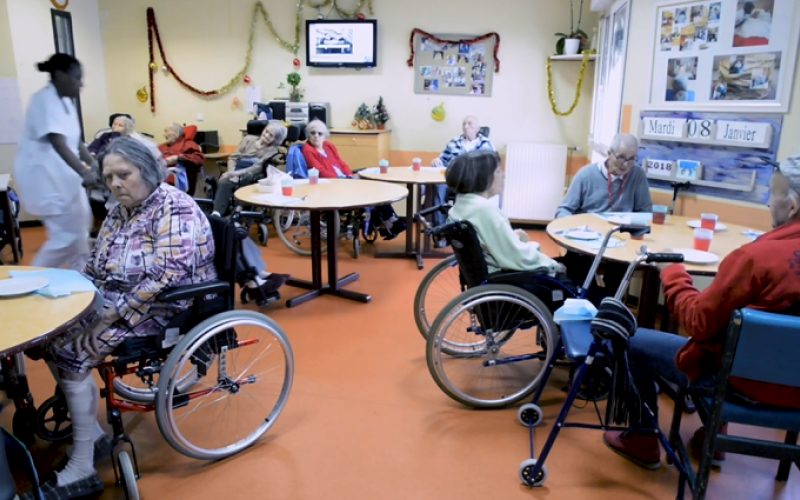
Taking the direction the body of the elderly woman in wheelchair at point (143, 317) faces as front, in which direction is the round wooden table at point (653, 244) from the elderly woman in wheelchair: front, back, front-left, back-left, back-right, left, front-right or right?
back-left

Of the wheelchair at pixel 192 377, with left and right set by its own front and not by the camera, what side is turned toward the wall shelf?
back

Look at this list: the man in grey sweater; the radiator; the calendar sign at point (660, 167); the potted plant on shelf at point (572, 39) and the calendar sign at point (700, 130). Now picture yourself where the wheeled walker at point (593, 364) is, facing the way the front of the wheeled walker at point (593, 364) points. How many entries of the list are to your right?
5

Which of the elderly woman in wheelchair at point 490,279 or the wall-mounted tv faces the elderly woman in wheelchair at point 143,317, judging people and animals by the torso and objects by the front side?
the wall-mounted tv

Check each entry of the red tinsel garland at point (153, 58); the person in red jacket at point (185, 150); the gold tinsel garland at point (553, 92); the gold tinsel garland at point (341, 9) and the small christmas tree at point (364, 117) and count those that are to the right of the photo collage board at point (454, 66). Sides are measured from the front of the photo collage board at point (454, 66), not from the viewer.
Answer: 4

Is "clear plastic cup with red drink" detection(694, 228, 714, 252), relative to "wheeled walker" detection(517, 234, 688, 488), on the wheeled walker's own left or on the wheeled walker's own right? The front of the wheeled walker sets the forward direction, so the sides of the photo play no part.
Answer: on the wheeled walker's own right

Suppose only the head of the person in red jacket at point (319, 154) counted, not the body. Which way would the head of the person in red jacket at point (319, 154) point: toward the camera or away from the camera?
toward the camera

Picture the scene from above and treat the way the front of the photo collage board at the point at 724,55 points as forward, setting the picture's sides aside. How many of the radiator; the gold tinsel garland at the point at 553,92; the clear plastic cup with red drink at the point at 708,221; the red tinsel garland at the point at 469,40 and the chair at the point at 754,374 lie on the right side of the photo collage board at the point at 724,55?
3

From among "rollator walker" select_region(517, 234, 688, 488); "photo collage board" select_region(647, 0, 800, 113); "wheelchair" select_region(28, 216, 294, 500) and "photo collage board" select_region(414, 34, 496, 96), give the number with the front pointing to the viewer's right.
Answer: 0

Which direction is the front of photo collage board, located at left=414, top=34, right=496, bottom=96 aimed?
toward the camera

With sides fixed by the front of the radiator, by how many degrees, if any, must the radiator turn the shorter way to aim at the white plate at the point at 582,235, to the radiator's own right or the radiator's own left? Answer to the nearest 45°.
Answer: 0° — it already faces it

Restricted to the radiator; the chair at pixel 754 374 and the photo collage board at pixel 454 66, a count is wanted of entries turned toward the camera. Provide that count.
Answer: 2
